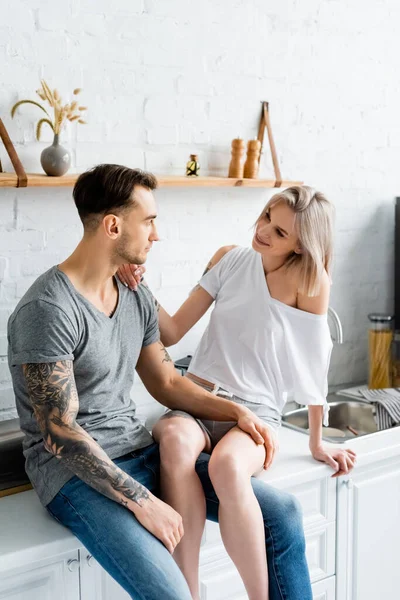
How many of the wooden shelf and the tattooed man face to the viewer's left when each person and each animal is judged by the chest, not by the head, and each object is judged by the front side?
0

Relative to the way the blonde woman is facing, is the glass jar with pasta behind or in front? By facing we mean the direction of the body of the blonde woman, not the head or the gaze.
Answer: behind

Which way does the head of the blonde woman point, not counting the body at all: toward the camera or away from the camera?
toward the camera

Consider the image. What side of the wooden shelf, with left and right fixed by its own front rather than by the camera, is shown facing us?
front

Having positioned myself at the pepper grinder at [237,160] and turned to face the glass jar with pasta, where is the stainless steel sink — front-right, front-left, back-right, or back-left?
front-right

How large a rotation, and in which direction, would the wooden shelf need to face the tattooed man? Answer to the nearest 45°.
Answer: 0° — it already faces them

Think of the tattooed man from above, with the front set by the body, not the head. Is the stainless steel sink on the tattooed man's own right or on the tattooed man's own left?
on the tattooed man's own left

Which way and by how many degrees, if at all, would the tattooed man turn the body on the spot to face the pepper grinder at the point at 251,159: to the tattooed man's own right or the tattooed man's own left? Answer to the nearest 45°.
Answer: approximately 90° to the tattooed man's own left

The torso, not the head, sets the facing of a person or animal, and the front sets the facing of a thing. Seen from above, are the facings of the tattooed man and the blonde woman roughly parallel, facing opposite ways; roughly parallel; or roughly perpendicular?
roughly perpendicular

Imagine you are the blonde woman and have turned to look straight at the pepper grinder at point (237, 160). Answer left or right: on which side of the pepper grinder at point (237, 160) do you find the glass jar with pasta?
right

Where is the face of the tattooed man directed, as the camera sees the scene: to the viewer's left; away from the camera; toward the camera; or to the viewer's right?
to the viewer's right

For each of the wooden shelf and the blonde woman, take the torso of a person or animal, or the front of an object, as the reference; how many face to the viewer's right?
0

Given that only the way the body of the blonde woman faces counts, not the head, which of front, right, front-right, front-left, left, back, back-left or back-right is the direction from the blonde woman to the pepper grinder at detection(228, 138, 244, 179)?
back-right

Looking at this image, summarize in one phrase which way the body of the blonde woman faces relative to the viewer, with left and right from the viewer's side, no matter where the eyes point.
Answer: facing the viewer and to the left of the viewer
